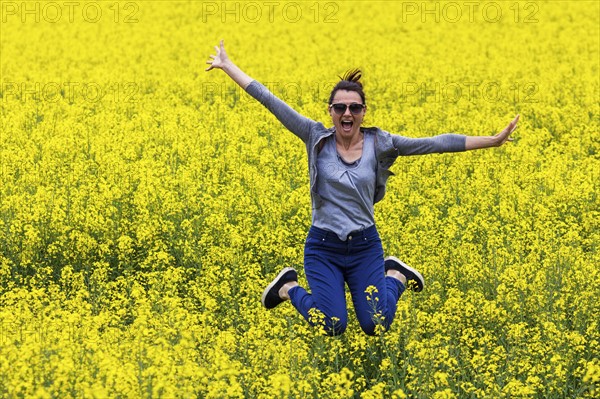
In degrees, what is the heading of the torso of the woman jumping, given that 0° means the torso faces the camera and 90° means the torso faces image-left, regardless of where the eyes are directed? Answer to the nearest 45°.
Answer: approximately 0°
